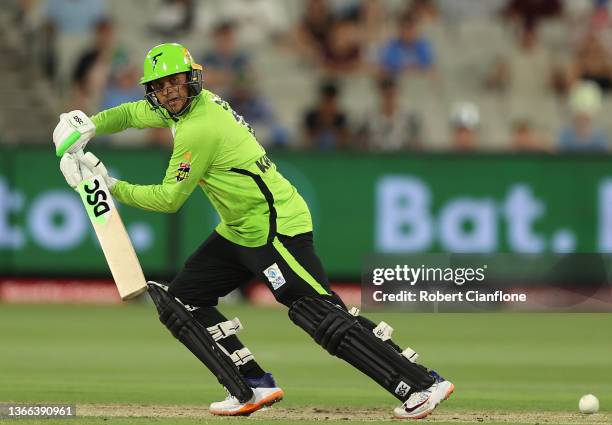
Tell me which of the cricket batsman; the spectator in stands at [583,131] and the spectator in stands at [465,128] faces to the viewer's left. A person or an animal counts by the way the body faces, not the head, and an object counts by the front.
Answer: the cricket batsman

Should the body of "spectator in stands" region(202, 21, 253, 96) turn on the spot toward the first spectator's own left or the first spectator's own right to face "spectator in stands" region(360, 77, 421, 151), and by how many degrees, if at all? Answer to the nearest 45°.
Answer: approximately 45° to the first spectator's own left

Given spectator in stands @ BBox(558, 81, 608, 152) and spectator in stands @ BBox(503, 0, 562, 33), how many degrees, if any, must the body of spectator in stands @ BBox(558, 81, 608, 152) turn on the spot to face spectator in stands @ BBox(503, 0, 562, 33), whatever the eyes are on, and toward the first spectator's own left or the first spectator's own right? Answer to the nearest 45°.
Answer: approximately 180°

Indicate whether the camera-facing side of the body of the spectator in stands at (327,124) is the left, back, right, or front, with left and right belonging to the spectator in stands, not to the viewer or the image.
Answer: front

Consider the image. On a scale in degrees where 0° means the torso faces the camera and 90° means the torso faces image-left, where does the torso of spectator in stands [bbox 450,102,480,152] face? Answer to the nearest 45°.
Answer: approximately 0°

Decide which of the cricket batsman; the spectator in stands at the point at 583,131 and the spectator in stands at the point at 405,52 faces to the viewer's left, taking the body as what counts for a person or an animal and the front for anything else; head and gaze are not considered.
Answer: the cricket batsman

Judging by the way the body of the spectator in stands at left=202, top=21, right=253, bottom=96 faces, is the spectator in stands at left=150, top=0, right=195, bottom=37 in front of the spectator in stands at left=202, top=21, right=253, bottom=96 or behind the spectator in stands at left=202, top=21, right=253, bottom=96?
behind

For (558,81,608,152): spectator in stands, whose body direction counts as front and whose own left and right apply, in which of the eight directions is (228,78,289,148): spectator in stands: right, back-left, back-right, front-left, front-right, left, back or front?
right

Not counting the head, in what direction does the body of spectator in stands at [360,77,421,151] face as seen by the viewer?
toward the camera
